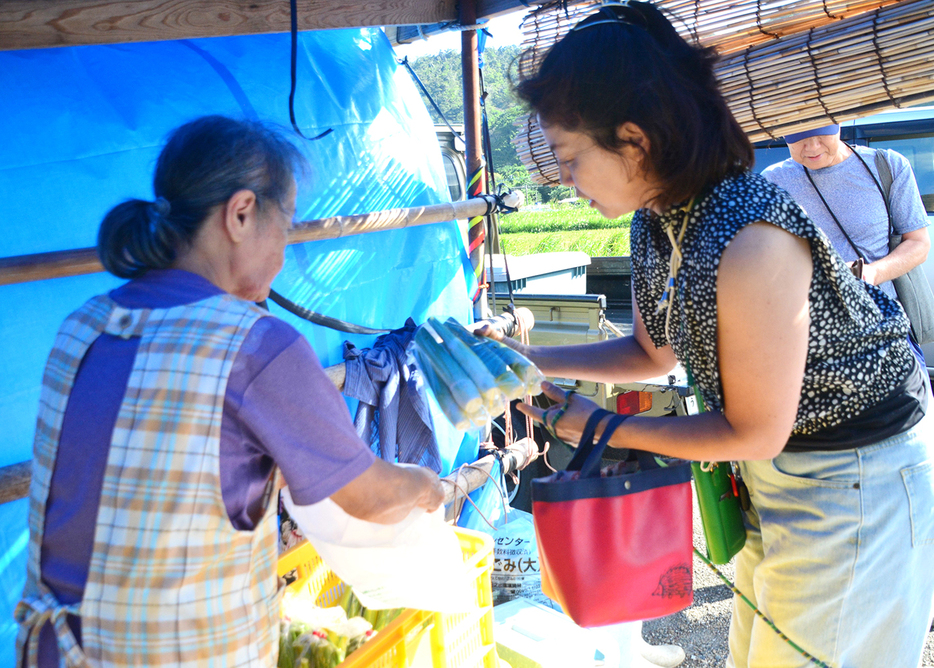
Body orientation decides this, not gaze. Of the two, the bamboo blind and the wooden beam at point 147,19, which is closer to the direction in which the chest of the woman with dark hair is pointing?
the wooden beam

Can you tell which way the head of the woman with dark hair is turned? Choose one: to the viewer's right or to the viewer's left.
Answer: to the viewer's left

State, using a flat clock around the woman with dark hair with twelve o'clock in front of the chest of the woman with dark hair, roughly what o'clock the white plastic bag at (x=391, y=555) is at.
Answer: The white plastic bag is roughly at 11 o'clock from the woman with dark hair.

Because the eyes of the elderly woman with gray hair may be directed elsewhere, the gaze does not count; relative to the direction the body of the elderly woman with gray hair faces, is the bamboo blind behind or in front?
in front

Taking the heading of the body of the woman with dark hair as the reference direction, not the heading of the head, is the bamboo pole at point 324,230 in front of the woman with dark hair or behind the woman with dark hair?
in front

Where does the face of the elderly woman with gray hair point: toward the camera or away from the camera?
away from the camera

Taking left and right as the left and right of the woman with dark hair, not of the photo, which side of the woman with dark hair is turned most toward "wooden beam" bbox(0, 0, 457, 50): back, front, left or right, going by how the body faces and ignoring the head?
front

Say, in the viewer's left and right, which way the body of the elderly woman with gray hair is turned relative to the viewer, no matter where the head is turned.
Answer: facing away from the viewer and to the right of the viewer

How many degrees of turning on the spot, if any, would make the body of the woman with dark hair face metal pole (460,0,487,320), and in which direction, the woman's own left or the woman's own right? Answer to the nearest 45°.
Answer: approximately 45° to the woman's own right

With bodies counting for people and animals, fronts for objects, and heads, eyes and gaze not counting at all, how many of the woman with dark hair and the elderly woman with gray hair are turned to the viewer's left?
1

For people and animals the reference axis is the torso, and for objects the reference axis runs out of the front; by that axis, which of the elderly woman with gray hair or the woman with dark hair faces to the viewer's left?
the woman with dark hair

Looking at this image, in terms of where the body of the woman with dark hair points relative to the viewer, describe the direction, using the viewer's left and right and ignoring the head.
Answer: facing to the left of the viewer
